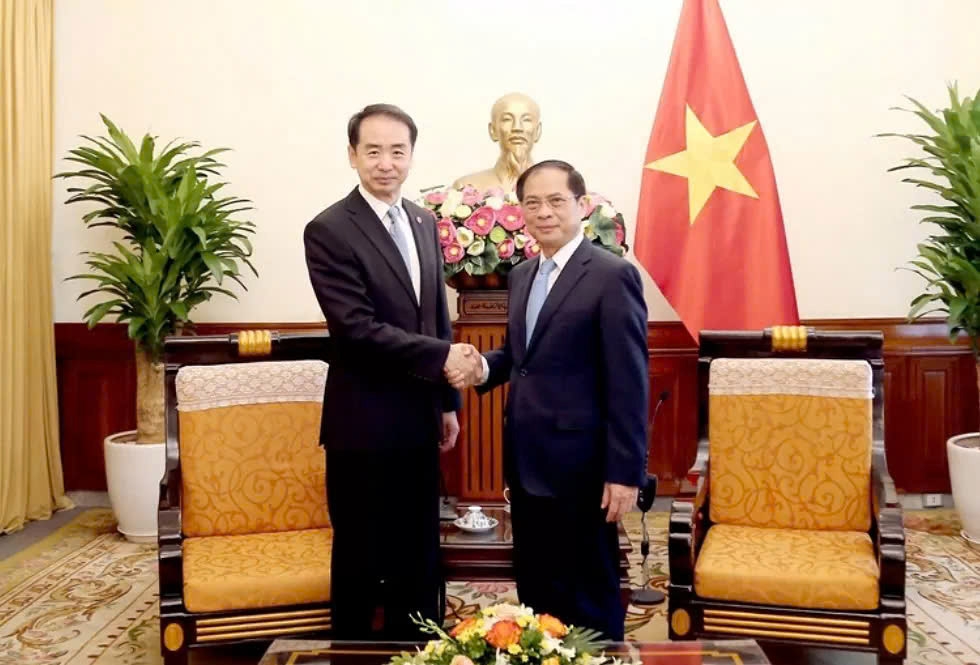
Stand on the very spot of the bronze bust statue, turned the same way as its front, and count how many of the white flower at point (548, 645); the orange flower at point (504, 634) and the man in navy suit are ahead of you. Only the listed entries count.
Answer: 3

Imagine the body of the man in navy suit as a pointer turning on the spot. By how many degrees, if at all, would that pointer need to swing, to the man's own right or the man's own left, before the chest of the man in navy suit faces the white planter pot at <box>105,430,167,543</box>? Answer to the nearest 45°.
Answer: approximately 90° to the man's own right

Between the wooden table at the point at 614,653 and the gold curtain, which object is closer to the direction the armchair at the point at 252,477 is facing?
the wooden table

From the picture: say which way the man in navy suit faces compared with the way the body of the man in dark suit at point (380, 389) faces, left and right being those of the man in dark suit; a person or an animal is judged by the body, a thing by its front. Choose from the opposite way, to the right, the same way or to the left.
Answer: to the right

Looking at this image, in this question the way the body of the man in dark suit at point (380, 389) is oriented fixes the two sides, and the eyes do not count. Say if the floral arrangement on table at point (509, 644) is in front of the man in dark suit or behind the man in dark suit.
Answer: in front

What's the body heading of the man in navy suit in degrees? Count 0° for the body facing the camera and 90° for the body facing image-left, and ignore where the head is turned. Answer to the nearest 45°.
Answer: approximately 45°

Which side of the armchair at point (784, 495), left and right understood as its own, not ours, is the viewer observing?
front

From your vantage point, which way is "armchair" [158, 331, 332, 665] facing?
toward the camera

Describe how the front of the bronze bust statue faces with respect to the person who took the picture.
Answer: facing the viewer

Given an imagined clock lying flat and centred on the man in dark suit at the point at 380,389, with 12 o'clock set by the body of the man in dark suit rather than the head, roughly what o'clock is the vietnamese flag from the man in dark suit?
The vietnamese flag is roughly at 9 o'clock from the man in dark suit.

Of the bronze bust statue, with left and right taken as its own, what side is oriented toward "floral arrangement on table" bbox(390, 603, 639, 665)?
front
